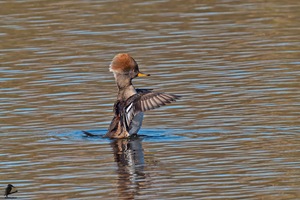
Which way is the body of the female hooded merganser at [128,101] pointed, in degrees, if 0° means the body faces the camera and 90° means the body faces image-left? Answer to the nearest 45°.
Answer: approximately 270°
